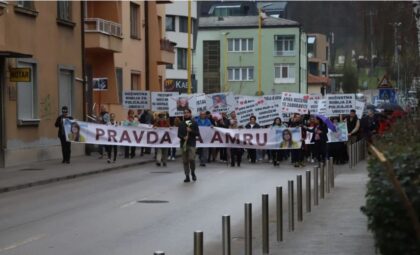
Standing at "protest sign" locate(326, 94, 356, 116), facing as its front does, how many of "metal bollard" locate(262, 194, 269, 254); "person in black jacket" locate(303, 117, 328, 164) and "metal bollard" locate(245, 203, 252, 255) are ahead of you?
3

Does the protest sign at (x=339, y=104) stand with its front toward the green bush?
yes

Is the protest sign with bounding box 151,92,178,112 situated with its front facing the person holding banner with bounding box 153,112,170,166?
yes

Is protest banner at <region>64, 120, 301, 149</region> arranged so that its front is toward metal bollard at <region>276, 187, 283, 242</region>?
yes

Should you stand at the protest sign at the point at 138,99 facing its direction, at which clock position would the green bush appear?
The green bush is roughly at 12 o'clock from the protest sign.
